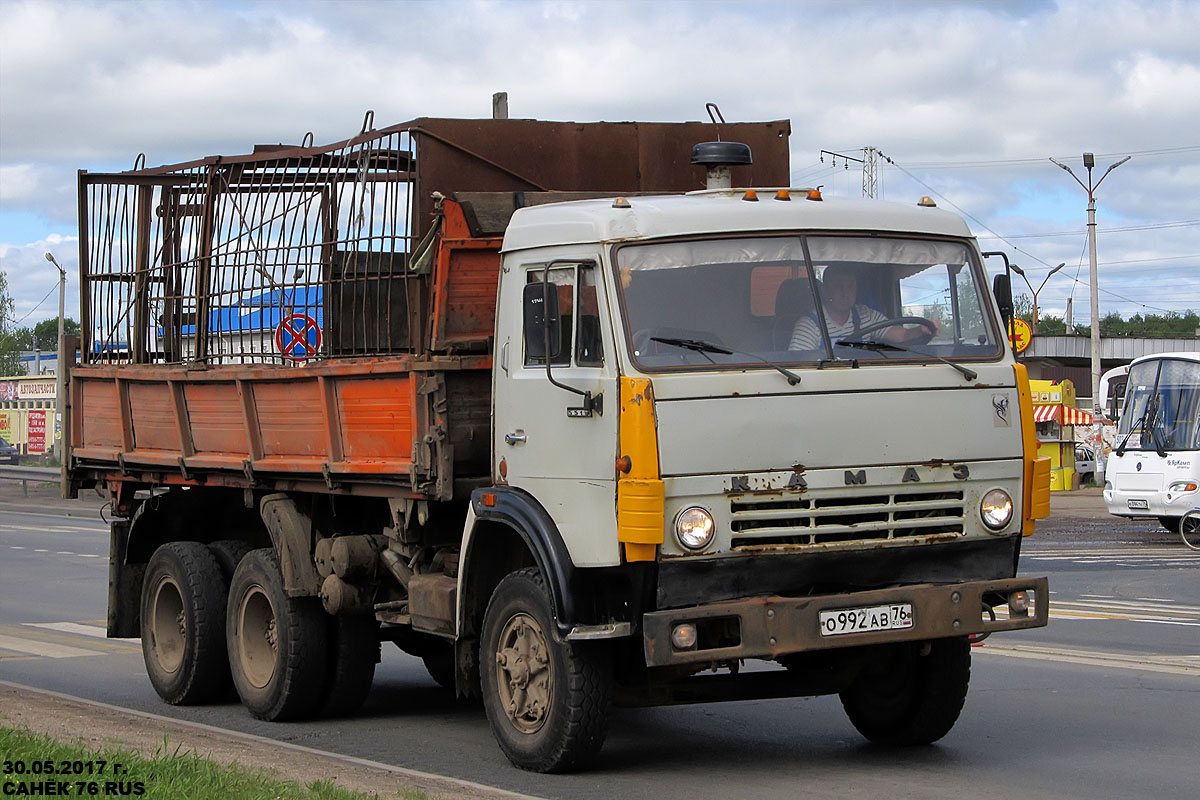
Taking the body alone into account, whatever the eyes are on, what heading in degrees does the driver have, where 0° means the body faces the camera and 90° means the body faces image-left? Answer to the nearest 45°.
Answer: approximately 315°

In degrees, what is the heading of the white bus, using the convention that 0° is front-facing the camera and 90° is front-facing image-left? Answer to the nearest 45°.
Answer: approximately 45°

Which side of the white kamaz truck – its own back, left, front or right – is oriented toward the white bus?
left

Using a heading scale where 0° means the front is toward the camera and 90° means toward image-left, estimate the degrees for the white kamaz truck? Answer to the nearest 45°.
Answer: approximately 315°

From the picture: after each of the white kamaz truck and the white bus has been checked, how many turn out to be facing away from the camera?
0
